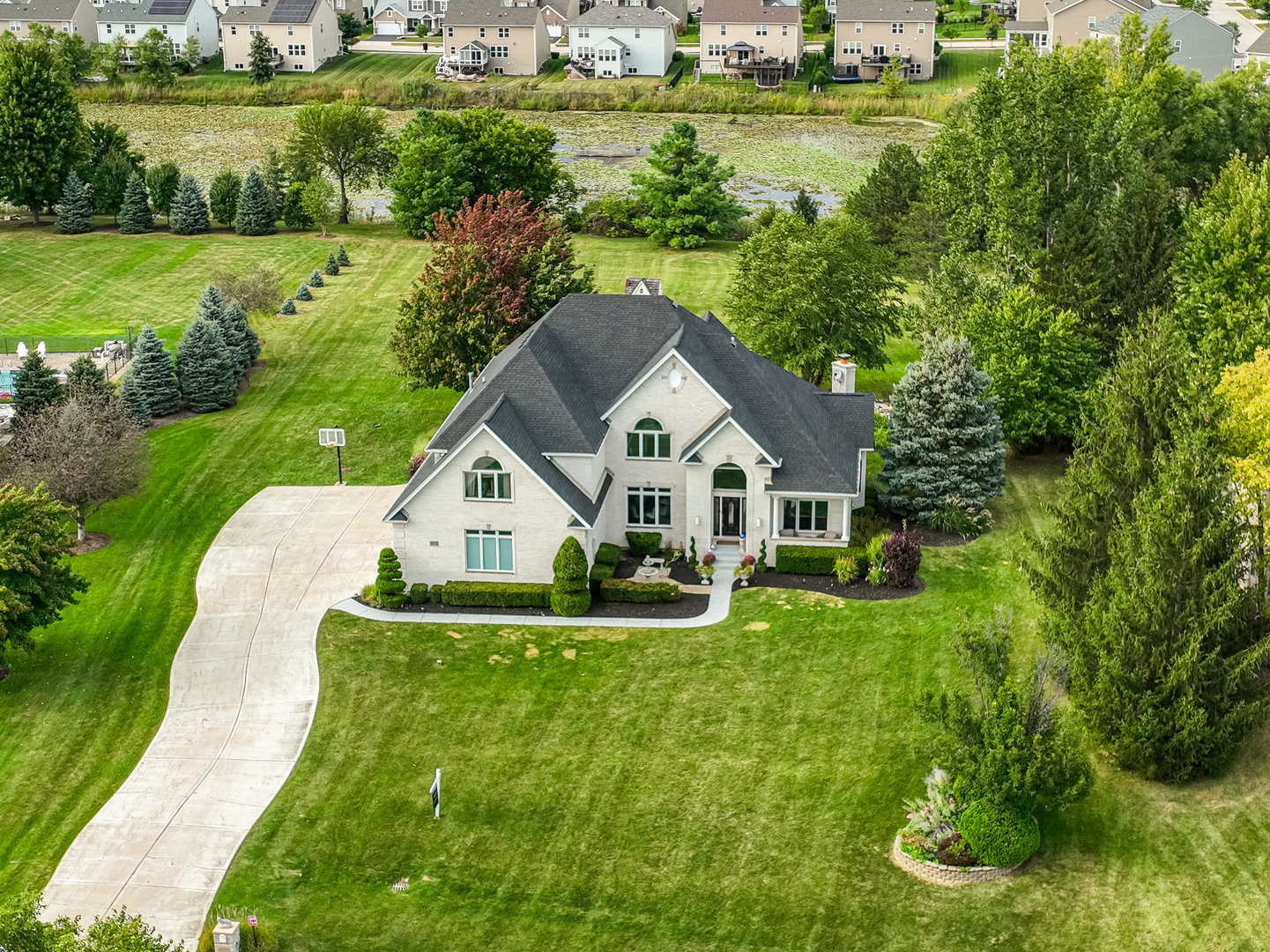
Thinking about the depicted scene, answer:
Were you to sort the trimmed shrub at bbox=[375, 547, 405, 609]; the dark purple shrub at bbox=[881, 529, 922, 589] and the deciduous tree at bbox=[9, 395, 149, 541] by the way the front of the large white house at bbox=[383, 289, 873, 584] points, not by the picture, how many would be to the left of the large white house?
1

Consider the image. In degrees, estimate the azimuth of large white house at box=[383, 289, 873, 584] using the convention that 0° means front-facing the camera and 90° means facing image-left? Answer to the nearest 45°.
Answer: approximately 0°

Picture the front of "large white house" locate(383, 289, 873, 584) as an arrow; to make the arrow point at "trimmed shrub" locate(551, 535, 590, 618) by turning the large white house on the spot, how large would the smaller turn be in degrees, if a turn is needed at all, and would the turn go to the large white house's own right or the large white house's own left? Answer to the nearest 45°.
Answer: approximately 45° to the large white house's own right

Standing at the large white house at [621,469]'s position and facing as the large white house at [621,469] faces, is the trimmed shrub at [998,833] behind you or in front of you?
in front

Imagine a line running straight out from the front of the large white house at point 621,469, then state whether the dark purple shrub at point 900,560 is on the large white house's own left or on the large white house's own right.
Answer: on the large white house's own left

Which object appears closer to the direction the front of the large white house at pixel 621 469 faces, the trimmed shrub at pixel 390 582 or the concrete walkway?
the concrete walkway

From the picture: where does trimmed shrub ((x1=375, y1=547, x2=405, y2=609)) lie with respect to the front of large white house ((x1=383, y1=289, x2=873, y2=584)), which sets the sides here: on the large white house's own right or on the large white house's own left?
on the large white house's own right

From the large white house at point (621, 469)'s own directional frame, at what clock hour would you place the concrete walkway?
The concrete walkway is roughly at 1 o'clock from the large white house.

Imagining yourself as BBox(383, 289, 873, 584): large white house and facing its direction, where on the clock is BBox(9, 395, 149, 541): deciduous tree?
The deciduous tree is roughly at 3 o'clock from the large white house.
